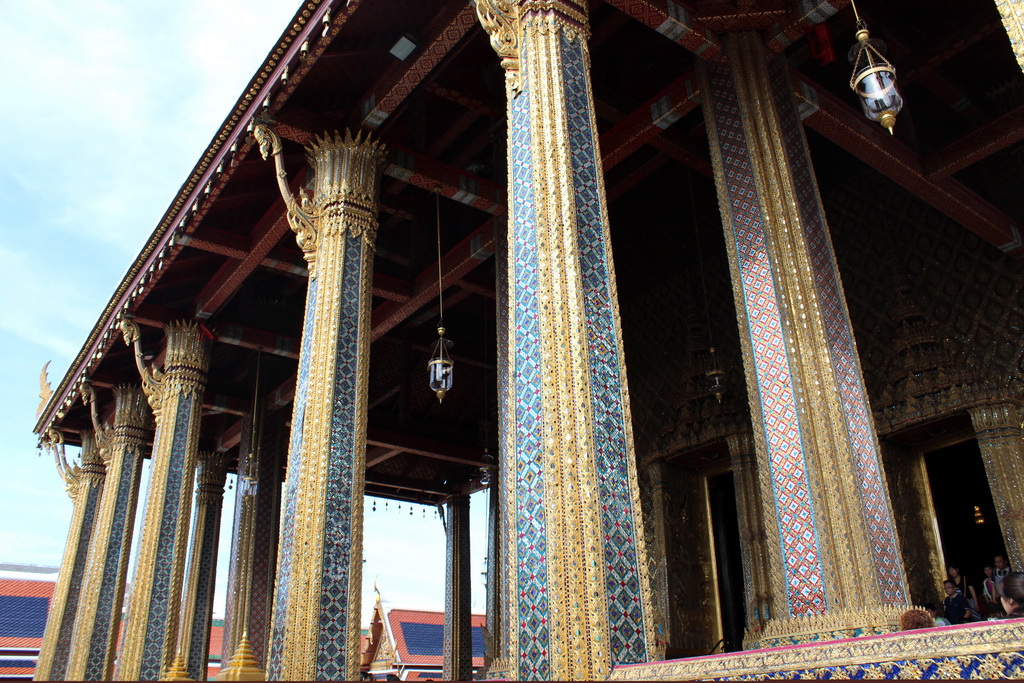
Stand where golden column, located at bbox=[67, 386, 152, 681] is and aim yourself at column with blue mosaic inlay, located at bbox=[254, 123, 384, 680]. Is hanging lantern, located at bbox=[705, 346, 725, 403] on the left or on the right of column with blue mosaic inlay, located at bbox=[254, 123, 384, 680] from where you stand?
left

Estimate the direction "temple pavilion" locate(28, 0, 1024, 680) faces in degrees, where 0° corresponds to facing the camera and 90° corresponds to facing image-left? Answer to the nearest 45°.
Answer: approximately 45°
